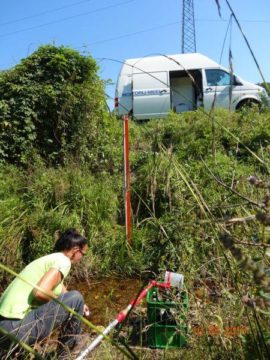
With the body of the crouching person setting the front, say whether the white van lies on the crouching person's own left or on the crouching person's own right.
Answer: on the crouching person's own left

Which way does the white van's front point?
to the viewer's right

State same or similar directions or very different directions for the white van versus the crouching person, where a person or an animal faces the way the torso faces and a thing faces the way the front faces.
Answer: same or similar directions

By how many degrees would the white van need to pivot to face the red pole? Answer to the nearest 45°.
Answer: approximately 90° to its right

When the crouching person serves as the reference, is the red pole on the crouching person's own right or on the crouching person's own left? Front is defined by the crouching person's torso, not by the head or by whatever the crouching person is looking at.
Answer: on the crouching person's own left

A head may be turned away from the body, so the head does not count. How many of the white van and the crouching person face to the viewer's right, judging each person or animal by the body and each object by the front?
2

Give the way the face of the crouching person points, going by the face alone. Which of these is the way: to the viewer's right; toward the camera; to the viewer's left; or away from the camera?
to the viewer's right

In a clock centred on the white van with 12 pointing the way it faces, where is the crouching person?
The crouching person is roughly at 3 o'clock from the white van.

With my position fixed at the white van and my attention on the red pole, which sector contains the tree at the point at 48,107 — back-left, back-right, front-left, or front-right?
front-right

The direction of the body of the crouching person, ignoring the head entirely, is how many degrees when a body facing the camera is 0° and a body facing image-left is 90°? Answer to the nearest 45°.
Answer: approximately 270°

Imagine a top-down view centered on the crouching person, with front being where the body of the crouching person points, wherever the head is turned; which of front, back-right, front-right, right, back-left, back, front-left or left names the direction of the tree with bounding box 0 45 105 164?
left
